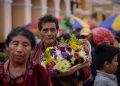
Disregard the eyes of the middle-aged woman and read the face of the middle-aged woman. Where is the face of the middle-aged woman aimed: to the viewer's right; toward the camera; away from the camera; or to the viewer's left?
toward the camera

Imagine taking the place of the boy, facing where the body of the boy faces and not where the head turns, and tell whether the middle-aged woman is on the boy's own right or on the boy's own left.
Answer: on the boy's own right
